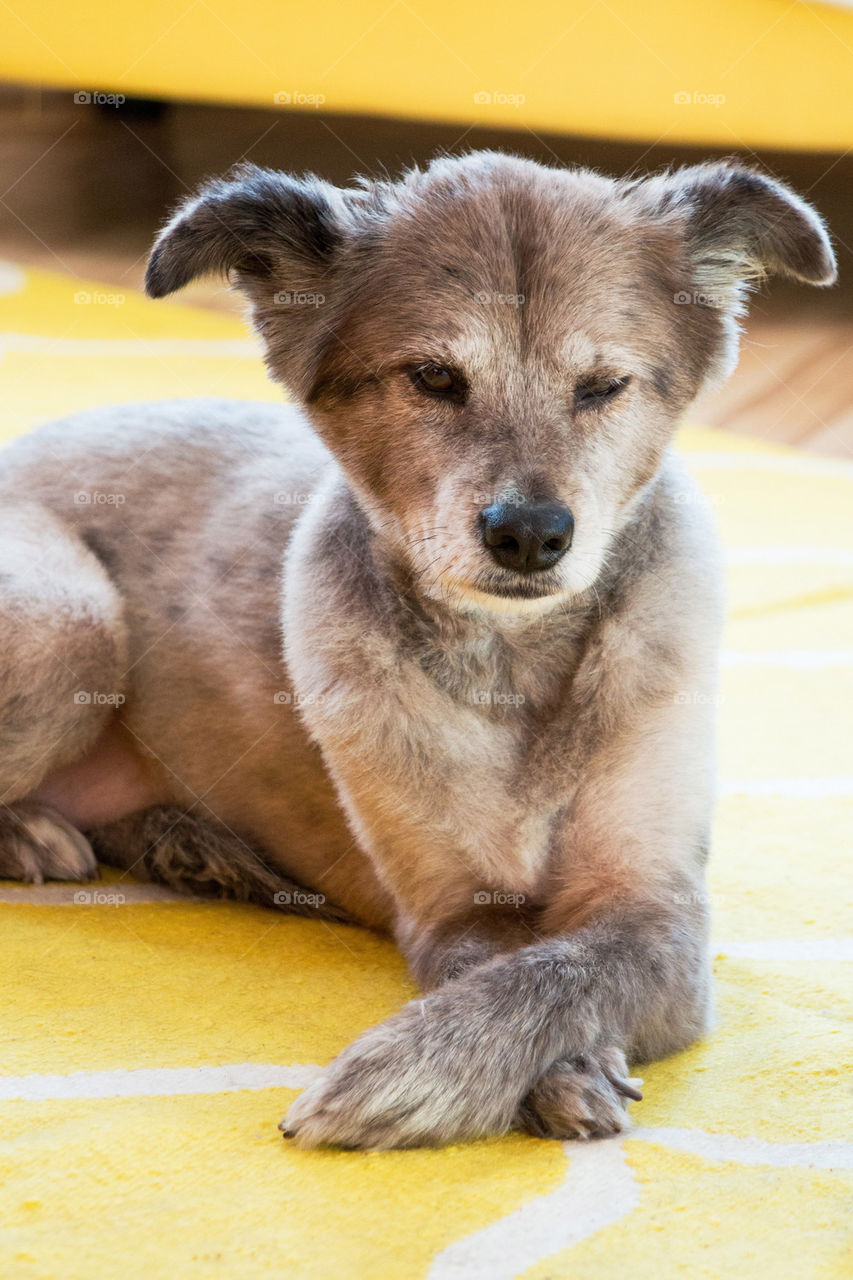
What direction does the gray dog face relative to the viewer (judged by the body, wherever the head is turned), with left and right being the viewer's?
facing the viewer and to the right of the viewer

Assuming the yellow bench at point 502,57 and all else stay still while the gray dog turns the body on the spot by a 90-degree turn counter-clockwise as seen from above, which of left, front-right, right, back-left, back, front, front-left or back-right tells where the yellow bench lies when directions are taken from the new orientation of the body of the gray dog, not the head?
front-left
